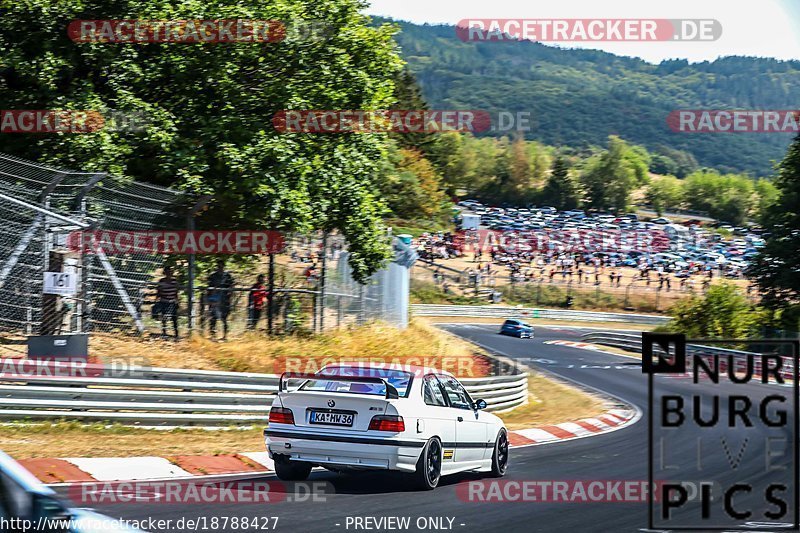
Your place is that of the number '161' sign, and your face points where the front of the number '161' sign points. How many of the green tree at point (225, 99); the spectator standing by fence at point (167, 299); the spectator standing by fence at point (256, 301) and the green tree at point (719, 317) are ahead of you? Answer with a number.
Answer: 0

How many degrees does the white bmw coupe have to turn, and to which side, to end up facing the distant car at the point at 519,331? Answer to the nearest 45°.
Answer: approximately 45° to its left

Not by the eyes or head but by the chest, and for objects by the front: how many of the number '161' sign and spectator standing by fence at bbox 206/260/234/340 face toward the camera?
2

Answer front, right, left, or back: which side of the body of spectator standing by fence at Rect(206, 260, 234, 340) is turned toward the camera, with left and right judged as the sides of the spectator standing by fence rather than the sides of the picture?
front

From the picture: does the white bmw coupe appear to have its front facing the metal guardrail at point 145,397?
no

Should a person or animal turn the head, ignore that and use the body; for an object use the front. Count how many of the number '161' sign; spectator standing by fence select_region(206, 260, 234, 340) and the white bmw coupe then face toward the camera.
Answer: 2

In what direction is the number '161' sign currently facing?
toward the camera

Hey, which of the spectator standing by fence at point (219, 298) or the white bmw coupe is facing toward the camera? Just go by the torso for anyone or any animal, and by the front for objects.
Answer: the spectator standing by fence

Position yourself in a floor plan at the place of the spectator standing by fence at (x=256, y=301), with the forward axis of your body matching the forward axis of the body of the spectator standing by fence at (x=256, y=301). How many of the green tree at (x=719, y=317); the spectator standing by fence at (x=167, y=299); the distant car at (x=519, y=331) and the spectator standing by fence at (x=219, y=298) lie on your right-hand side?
2

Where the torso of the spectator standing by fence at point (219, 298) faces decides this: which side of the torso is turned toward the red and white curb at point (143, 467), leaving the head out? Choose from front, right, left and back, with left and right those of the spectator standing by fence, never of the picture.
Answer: front

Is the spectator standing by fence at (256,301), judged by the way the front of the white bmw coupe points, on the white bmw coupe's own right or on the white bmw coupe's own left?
on the white bmw coupe's own left

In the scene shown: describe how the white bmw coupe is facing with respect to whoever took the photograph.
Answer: facing away from the viewer and to the right of the viewer

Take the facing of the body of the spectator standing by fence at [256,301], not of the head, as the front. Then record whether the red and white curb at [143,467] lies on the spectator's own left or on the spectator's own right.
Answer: on the spectator's own right
